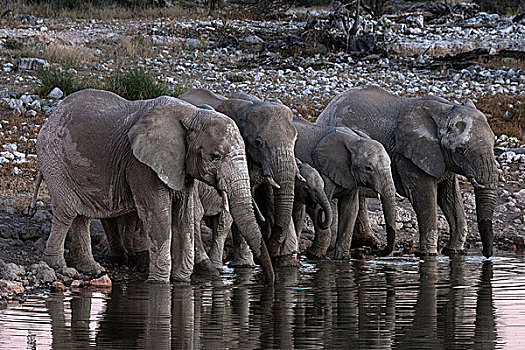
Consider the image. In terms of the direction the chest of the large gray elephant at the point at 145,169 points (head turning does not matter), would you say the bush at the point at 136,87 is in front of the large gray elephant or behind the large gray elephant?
behind

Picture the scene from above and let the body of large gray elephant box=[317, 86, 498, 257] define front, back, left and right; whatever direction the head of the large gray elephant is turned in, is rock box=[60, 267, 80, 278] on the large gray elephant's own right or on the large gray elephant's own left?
on the large gray elephant's own right

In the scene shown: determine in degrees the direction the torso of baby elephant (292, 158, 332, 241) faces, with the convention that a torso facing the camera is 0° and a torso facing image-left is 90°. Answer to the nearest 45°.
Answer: approximately 270°

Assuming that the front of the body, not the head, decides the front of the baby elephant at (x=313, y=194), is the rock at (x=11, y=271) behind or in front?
behind

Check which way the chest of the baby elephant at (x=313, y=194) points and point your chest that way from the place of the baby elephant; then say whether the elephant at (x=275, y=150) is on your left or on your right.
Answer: on your right

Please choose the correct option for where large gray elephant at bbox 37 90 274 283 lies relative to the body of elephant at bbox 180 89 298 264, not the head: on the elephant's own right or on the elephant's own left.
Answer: on the elephant's own right

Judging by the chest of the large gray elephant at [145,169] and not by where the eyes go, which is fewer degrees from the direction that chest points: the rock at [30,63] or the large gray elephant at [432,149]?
the large gray elephant

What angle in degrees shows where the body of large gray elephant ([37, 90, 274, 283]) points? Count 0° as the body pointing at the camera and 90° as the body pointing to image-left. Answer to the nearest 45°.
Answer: approximately 315°

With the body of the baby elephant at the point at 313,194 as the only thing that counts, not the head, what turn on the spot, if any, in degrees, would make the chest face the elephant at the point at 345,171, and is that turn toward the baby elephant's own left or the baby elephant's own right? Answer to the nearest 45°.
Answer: approximately 45° to the baby elephant's own left
